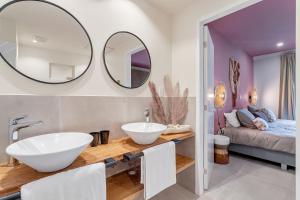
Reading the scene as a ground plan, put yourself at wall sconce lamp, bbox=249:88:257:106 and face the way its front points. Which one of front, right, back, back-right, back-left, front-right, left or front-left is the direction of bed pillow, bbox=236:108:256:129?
front-right

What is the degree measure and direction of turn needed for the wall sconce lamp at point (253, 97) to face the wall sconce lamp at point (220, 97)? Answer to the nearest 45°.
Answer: approximately 45° to its right

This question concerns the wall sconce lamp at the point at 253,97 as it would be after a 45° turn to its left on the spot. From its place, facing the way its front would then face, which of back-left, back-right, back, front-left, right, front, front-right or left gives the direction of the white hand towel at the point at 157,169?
right

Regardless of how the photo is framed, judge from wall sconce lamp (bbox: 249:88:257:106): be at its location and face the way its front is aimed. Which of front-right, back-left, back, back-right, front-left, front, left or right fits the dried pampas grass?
front-right

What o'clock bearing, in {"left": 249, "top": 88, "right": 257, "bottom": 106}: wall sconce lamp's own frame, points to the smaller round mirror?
The smaller round mirror is roughly at 2 o'clock from the wall sconce lamp.

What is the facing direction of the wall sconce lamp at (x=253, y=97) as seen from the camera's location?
facing the viewer and to the right of the viewer

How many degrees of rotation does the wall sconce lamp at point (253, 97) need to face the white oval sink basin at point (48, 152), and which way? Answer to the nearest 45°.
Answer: approximately 45° to its right

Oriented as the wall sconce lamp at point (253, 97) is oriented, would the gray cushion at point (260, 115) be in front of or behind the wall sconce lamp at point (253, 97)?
in front
